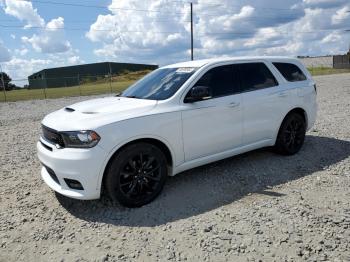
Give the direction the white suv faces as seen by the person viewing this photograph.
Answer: facing the viewer and to the left of the viewer
